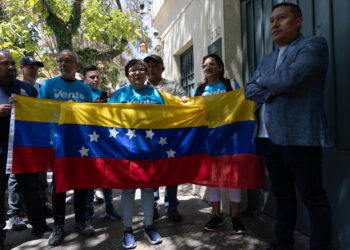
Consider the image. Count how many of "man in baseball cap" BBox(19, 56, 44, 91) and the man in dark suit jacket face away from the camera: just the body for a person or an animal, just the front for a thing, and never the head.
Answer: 0

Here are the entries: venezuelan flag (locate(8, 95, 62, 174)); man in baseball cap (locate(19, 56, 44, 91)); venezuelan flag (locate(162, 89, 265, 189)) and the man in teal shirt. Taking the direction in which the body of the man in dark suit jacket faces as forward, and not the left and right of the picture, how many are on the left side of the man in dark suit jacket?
0

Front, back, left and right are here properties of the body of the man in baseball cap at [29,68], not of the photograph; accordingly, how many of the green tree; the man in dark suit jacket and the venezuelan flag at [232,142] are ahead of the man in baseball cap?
2

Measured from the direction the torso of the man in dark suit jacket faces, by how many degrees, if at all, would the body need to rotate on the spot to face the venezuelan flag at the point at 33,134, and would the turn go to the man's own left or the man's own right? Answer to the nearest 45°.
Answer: approximately 45° to the man's own right

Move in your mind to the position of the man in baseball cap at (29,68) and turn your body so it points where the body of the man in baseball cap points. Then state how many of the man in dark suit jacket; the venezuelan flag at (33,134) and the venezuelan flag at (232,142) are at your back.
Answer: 0

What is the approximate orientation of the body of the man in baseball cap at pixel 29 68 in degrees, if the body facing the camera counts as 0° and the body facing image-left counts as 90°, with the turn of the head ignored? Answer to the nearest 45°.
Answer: approximately 315°

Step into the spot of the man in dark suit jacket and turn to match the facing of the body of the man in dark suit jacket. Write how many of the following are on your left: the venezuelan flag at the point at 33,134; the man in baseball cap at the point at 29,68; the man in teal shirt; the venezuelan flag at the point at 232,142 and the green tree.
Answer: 0

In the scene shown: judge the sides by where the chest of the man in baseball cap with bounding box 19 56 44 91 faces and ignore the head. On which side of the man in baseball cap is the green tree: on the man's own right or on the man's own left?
on the man's own left

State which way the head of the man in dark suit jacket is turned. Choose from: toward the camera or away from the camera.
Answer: toward the camera

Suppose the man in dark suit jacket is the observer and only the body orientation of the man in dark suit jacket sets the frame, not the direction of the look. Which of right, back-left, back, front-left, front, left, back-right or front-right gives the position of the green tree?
right
